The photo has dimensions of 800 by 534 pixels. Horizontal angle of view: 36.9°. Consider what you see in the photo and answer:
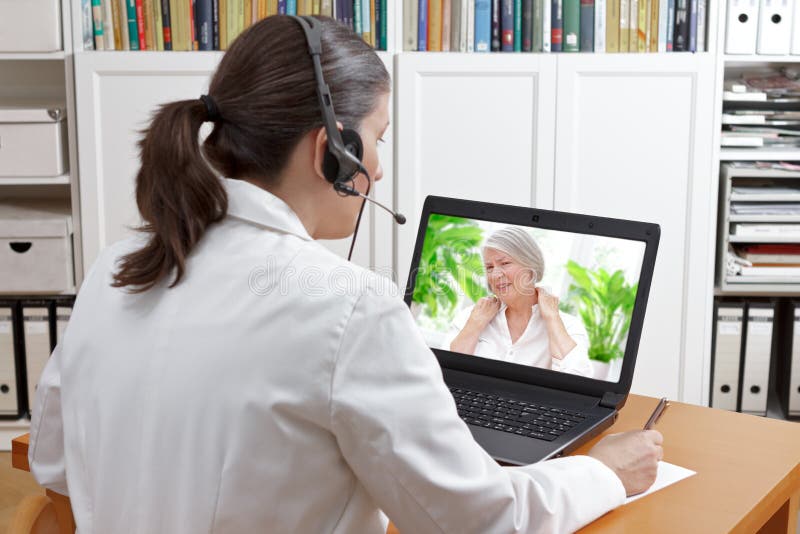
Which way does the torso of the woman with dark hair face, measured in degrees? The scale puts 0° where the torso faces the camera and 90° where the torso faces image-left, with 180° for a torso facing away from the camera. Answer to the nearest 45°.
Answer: approximately 225°

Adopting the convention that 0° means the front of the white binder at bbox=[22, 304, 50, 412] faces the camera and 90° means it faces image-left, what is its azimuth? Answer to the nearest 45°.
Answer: approximately 0°

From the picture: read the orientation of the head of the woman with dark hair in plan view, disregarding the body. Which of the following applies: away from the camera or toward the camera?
away from the camera

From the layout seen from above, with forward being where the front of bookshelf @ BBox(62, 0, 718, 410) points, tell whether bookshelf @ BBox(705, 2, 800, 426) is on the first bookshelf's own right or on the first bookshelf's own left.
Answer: on the first bookshelf's own left

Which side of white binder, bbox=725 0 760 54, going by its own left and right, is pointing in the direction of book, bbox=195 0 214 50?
right
